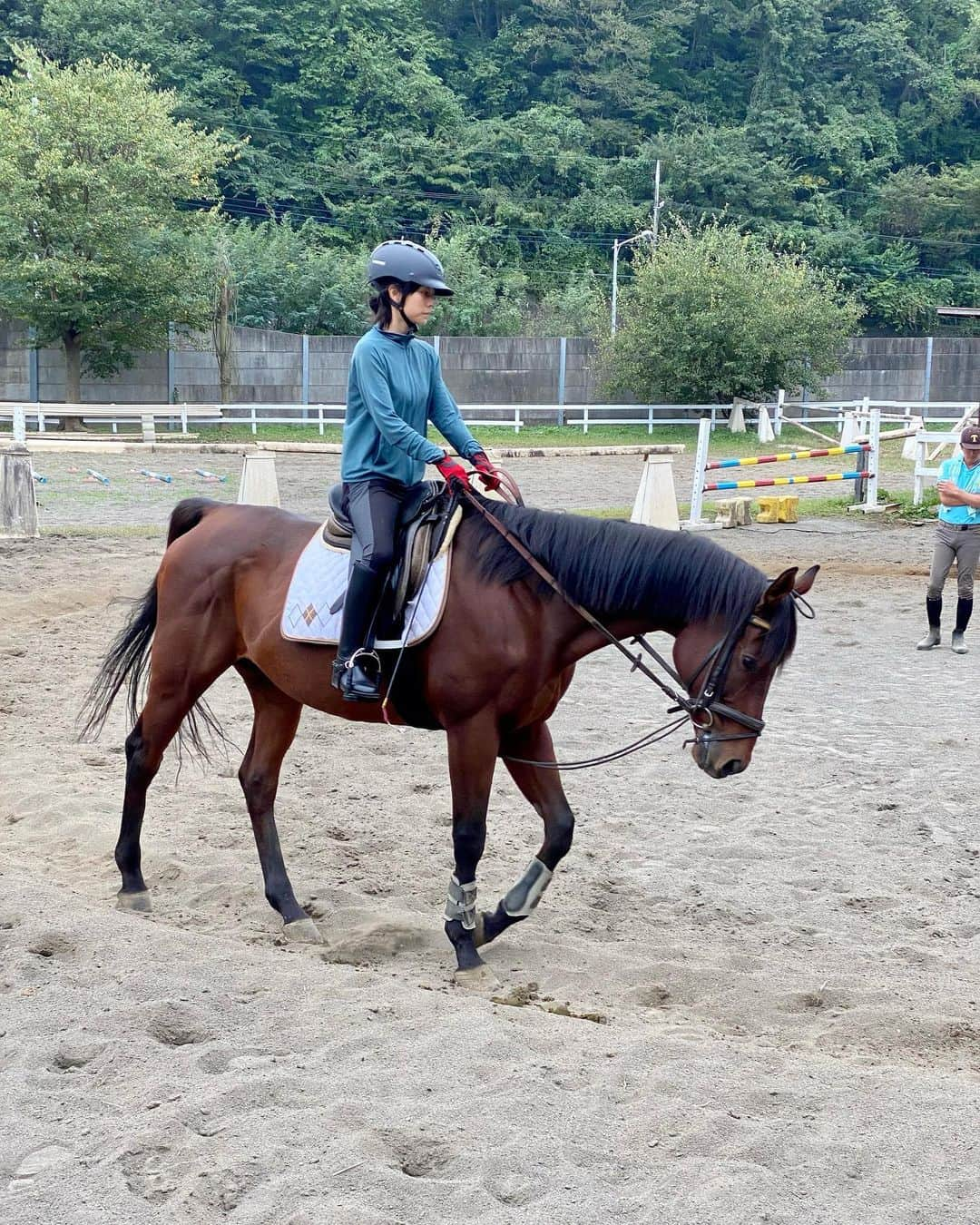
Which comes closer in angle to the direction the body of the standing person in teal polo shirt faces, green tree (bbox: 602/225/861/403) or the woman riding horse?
the woman riding horse

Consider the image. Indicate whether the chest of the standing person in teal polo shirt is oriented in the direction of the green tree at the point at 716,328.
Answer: no

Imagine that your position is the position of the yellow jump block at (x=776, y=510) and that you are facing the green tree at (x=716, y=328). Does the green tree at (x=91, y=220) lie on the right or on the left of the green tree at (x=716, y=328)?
left

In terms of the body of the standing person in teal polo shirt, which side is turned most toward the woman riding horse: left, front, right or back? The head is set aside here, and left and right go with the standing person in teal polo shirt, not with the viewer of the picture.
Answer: front

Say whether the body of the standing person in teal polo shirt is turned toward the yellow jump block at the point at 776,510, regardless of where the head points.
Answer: no

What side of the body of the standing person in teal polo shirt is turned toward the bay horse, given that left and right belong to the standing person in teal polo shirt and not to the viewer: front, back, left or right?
front

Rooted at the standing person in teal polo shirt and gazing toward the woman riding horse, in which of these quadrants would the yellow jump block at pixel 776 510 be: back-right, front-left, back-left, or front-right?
back-right

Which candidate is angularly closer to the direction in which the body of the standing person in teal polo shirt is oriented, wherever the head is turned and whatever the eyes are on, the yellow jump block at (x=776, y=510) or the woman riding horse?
the woman riding horse
